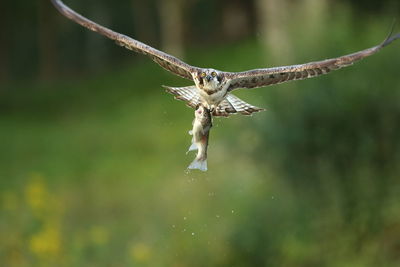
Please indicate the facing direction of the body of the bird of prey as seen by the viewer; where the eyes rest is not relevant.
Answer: toward the camera
